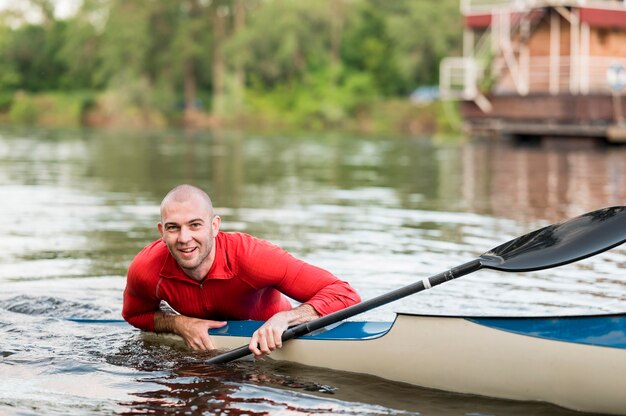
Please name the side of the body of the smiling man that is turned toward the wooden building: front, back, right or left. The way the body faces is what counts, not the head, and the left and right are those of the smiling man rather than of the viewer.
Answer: back

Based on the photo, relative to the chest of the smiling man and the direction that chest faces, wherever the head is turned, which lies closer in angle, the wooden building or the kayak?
the kayak

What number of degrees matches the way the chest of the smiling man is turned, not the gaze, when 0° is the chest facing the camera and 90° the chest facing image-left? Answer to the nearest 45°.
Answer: approximately 0°
